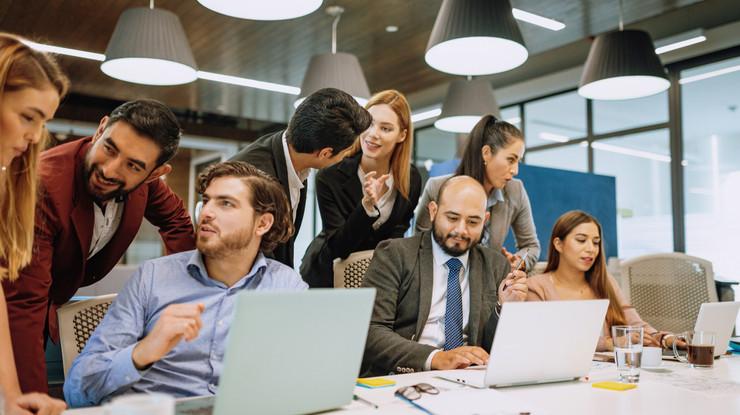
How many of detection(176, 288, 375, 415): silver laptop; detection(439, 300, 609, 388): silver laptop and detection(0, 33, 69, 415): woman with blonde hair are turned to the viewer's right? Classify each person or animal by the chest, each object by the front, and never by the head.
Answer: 1

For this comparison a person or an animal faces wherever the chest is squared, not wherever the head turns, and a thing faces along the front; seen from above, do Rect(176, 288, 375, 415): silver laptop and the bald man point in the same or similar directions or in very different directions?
very different directions

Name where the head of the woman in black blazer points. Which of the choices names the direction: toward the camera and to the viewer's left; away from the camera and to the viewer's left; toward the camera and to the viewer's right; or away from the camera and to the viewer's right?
toward the camera and to the viewer's left

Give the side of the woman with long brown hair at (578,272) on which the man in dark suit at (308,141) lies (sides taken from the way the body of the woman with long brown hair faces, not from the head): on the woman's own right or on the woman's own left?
on the woman's own right

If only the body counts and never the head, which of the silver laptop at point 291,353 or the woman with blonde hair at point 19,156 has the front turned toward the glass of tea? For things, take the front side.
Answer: the woman with blonde hair

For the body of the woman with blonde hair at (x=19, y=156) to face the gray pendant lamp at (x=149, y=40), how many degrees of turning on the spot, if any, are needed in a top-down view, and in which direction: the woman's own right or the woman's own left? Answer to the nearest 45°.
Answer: approximately 90° to the woman's own left

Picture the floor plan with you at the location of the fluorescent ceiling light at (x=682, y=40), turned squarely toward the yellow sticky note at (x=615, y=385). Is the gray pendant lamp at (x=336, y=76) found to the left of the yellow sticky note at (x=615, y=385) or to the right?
right

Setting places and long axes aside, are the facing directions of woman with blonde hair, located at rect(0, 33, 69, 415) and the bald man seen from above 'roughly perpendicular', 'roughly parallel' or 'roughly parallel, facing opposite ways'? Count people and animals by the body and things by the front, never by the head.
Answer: roughly perpendicular
